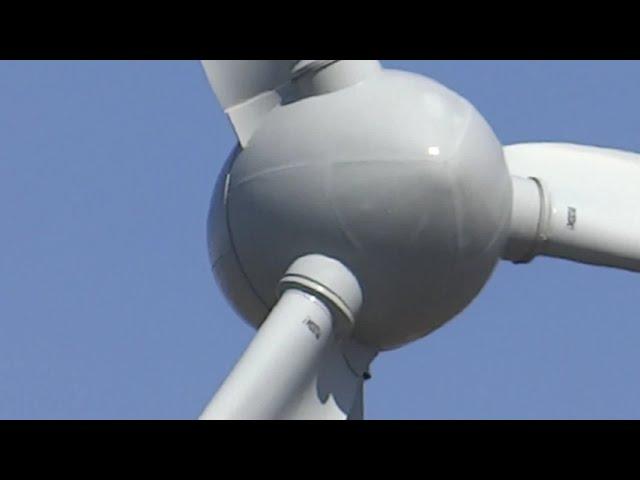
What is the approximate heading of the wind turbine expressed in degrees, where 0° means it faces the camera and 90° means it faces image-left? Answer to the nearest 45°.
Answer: approximately 315°
